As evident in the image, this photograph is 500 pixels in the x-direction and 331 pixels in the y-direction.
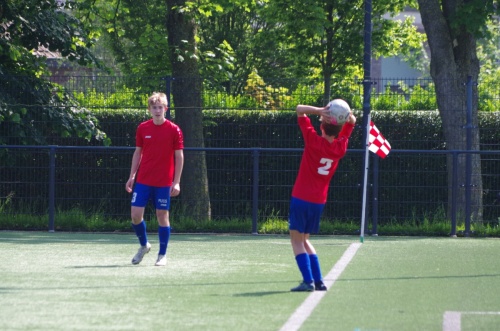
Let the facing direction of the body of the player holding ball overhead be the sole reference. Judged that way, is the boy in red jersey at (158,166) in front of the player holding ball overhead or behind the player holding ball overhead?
in front

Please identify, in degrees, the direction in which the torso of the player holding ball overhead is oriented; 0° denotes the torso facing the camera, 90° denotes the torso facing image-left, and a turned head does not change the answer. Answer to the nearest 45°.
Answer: approximately 135°

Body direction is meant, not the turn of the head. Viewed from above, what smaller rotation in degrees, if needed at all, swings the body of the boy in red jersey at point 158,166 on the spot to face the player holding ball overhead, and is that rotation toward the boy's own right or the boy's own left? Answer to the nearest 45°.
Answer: approximately 45° to the boy's own left

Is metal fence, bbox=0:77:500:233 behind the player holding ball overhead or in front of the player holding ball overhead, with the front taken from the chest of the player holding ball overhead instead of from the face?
in front

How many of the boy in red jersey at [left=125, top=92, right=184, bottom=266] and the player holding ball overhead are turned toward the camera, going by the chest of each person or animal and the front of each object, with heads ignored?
1

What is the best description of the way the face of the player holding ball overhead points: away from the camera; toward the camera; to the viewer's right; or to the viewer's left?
away from the camera

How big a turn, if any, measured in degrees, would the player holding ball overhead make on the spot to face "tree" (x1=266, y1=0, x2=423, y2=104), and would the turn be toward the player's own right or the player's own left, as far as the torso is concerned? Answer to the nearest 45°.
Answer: approximately 45° to the player's own right

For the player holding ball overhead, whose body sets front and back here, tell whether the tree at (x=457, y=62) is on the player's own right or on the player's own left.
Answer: on the player's own right
